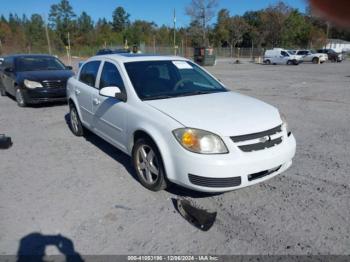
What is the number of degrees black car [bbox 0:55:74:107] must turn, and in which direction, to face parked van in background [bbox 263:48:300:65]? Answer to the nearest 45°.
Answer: approximately 90° to its left

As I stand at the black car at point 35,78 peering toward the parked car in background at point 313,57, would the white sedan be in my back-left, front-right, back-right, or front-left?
back-right

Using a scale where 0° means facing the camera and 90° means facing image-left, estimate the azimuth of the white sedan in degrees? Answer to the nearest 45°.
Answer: approximately 315°

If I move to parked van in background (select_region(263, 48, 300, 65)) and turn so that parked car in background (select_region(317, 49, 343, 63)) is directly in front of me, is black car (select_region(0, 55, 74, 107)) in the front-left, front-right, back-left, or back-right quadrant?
back-right

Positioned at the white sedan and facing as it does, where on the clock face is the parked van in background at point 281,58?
The parked van in background is roughly at 8 o'clock from the white sedan.

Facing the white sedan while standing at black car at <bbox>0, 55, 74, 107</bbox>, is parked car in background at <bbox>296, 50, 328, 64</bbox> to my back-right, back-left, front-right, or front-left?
back-left

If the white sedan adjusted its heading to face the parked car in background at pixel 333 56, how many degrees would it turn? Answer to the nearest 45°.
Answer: approximately 90° to its left

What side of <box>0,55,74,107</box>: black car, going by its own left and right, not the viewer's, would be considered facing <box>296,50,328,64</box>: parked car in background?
left

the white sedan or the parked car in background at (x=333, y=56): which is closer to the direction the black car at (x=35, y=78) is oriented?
the white sedan

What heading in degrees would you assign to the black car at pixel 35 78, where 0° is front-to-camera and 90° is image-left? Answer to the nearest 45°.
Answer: approximately 315°

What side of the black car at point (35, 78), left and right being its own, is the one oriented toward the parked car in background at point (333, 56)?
left

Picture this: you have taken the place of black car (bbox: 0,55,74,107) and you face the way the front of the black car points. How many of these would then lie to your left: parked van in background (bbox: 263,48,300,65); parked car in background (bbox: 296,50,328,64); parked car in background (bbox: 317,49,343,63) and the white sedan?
3
